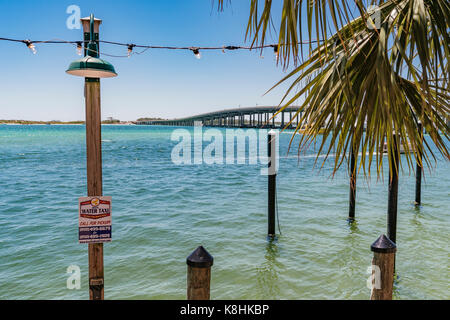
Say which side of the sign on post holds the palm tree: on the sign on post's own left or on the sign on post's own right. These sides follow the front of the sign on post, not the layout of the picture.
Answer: on the sign on post's own left

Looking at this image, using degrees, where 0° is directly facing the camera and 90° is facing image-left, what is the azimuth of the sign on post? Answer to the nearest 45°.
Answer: approximately 0°

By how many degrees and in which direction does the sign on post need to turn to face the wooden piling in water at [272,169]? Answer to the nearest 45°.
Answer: approximately 135° to its left

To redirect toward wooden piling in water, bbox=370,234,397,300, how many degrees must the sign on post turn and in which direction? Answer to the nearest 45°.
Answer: approximately 45° to its left
